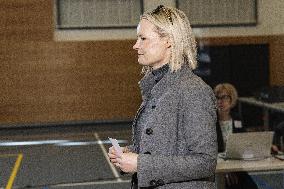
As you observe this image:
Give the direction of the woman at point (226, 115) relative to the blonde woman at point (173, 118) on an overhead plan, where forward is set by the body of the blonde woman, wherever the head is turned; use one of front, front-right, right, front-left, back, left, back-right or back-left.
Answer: right

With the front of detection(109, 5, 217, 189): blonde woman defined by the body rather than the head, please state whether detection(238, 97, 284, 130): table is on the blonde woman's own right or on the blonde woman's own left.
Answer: on the blonde woman's own right

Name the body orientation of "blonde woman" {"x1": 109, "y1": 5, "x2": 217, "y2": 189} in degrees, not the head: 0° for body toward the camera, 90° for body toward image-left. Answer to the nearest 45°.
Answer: approximately 90°

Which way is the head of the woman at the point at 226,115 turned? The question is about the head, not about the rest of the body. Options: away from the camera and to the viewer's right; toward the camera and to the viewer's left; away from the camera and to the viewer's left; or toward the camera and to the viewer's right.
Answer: toward the camera and to the viewer's left

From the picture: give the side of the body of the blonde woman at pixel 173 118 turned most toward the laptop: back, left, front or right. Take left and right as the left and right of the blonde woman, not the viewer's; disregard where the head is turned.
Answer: right

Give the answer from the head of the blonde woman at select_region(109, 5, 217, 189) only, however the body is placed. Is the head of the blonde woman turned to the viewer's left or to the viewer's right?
to the viewer's left

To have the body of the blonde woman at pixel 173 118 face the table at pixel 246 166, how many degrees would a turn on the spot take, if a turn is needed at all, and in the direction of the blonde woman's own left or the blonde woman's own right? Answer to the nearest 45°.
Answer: approximately 90° to the blonde woman's own right
